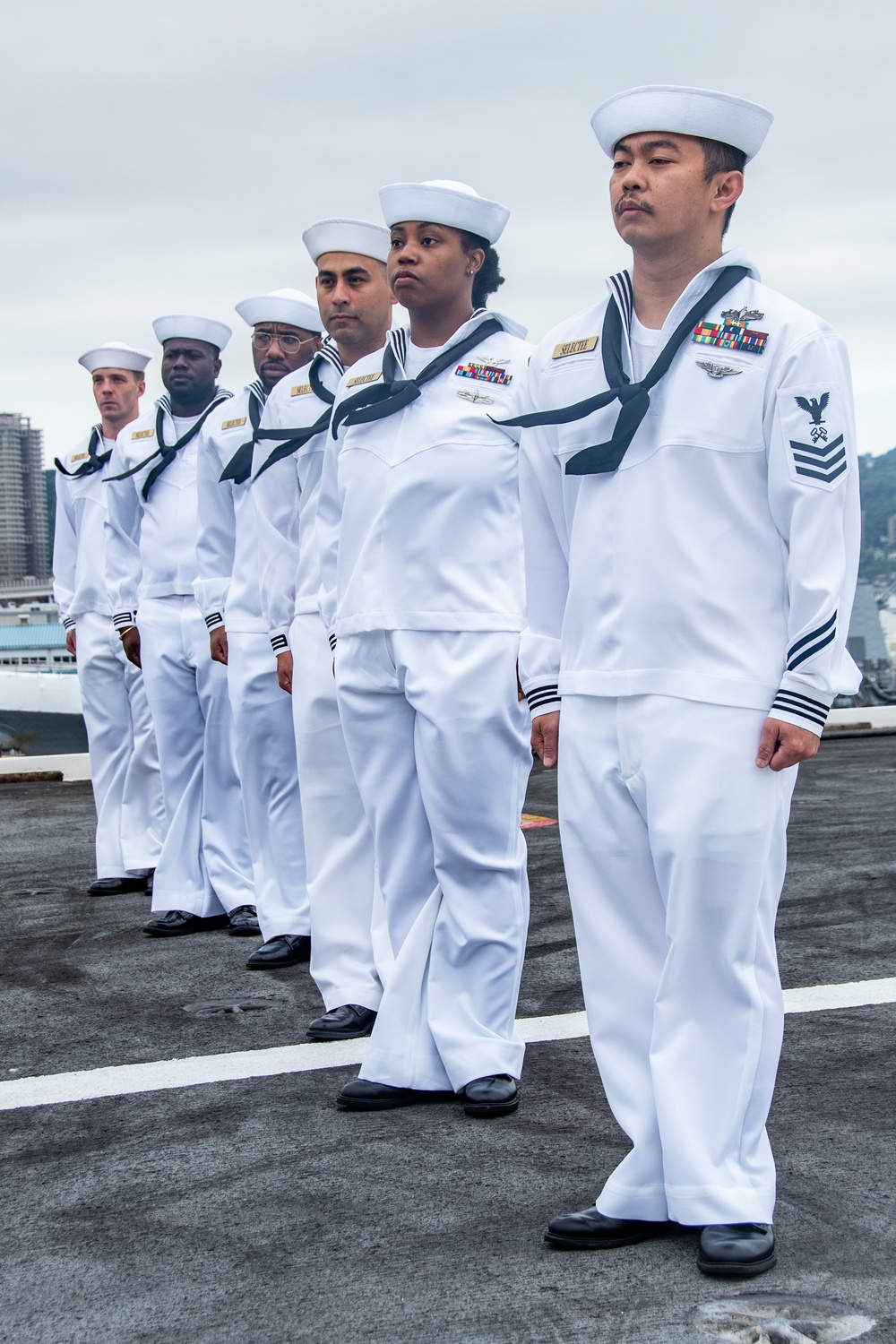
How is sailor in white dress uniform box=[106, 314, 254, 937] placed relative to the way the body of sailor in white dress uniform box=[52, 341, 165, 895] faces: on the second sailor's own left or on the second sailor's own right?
on the second sailor's own left

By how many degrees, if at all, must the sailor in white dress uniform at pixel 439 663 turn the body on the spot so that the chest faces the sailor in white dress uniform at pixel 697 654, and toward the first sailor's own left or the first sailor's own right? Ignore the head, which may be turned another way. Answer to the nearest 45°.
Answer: approximately 45° to the first sailor's own left

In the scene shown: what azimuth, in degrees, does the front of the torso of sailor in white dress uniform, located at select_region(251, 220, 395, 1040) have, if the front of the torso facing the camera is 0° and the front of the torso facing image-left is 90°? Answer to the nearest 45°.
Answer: approximately 45°

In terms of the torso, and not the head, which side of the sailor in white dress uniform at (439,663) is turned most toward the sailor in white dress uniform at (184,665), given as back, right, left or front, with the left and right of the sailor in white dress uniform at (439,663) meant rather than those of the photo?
right

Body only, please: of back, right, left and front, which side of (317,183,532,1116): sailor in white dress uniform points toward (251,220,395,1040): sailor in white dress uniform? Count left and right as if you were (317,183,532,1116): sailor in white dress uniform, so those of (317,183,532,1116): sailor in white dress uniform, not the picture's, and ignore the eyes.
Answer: right

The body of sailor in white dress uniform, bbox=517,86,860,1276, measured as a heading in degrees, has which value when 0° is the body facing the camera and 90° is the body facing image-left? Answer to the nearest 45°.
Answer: approximately 45°

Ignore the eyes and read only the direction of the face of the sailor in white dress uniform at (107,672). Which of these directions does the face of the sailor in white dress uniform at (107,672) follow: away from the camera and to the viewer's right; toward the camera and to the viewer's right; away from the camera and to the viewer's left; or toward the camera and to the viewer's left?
toward the camera and to the viewer's left
